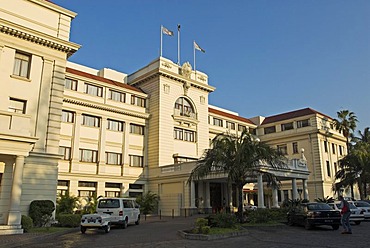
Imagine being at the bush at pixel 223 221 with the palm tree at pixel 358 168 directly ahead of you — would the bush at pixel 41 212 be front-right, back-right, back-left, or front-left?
back-left

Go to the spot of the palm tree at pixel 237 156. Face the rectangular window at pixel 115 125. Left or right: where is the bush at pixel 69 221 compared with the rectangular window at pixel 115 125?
left

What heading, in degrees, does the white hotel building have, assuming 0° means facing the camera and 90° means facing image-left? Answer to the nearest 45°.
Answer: approximately 315°

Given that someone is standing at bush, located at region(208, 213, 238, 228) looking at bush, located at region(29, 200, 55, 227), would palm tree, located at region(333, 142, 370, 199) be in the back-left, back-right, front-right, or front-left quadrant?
back-right

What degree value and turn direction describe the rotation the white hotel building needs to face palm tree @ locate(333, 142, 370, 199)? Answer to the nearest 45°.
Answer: approximately 45° to its left
